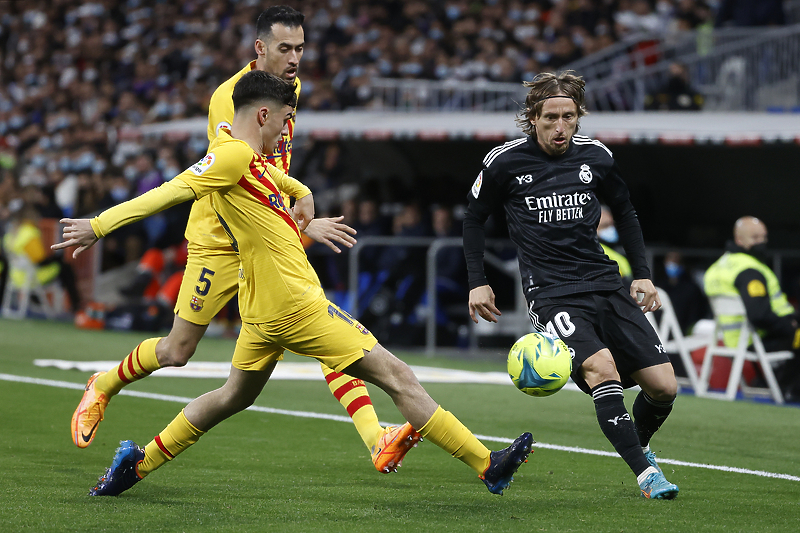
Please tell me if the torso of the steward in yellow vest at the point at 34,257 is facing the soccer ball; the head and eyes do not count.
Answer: no

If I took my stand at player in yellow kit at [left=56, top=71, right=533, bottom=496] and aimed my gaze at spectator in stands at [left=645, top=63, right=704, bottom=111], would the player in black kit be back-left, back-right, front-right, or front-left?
front-right

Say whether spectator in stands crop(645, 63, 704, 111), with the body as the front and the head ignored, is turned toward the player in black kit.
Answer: yes

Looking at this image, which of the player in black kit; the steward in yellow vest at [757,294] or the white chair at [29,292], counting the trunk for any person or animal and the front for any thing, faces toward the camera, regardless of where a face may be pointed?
the player in black kit

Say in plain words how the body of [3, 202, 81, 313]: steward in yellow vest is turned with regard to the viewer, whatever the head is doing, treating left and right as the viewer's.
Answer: facing to the right of the viewer

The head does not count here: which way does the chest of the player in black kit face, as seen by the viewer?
toward the camera

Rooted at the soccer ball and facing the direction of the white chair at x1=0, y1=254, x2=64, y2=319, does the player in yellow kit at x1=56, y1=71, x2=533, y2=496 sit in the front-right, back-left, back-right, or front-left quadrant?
front-left

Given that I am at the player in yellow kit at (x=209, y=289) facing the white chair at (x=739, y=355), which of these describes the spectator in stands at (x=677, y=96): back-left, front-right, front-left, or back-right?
front-left

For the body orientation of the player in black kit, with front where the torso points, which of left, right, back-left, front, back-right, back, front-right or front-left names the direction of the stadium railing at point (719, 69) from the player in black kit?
back

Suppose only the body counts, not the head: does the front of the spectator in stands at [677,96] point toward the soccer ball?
yes

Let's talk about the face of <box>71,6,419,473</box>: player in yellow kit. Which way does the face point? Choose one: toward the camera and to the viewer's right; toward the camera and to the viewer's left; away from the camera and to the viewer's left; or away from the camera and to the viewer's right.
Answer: toward the camera and to the viewer's right
